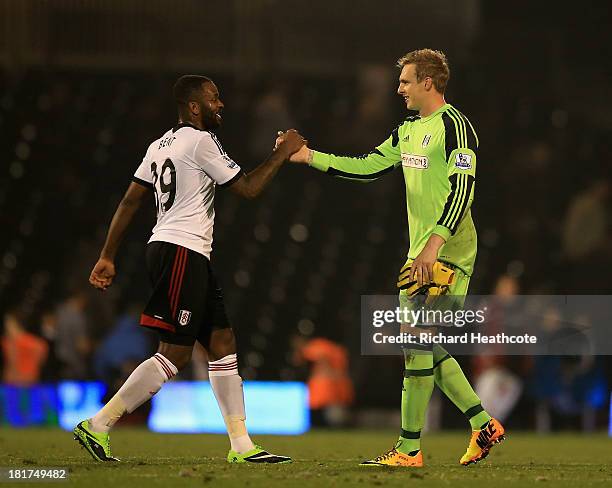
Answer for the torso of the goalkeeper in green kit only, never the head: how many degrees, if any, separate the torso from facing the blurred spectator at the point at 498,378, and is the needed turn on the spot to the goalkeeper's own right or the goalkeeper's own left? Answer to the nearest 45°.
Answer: approximately 90° to the goalkeeper's own right

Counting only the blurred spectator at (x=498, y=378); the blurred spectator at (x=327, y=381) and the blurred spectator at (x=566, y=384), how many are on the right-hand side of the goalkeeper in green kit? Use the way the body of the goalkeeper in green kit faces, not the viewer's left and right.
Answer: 3

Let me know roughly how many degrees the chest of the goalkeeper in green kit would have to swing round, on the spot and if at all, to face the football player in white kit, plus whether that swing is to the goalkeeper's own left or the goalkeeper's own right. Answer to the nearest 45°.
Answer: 0° — they already face them

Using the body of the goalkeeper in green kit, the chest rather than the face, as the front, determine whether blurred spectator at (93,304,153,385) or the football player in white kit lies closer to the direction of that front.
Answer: the football player in white kit

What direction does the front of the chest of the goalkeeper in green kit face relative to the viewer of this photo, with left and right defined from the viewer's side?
facing to the left of the viewer

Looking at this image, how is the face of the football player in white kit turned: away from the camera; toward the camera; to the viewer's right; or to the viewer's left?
to the viewer's right

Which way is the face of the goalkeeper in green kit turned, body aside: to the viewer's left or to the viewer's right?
to the viewer's left
